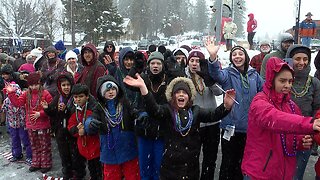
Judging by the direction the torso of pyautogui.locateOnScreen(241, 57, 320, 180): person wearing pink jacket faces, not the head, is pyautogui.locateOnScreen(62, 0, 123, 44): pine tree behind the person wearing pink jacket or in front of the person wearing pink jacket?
behind

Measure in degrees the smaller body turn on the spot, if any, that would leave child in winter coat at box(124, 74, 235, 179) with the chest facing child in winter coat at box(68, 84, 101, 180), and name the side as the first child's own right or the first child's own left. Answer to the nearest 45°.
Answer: approximately 135° to the first child's own right

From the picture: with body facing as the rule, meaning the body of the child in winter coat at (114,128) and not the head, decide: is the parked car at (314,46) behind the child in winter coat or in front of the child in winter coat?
behind

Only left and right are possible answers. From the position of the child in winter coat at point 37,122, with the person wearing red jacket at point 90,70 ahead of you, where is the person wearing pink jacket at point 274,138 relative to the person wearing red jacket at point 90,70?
right

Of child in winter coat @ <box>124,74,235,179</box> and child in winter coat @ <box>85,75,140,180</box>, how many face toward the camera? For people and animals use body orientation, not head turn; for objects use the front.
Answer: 2
